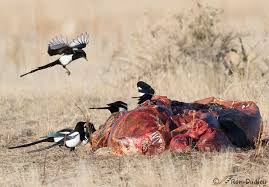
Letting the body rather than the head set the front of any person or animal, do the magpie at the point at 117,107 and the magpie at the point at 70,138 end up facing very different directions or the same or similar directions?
same or similar directions

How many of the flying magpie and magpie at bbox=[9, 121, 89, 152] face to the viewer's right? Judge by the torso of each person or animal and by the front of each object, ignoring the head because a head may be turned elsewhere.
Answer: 2

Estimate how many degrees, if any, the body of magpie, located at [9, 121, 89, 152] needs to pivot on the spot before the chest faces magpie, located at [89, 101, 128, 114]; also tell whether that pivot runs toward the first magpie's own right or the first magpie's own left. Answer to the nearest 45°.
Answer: approximately 45° to the first magpie's own left

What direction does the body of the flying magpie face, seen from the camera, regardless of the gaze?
to the viewer's right

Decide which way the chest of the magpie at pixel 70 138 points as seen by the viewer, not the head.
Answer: to the viewer's right

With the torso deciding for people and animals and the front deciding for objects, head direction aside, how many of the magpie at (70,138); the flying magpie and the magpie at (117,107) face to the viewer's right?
3

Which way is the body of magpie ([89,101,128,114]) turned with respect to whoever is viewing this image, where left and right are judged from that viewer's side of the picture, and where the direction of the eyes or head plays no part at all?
facing to the right of the viewer

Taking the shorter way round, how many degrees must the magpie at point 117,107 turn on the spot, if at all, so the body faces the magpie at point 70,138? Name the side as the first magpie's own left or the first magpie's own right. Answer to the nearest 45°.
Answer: approximately 135° to the first magpie's own right

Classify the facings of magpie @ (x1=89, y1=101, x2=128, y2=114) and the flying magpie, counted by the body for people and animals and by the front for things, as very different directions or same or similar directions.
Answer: same or similar directions
